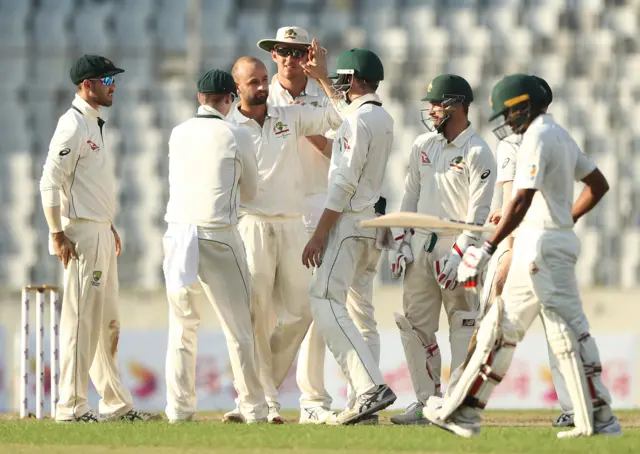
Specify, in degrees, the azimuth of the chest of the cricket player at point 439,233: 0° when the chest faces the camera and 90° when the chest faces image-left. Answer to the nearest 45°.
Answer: approximately 45°

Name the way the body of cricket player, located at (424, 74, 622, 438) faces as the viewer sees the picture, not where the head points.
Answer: to the viewer's left

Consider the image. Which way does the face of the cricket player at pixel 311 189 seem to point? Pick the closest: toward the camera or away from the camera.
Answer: toward the camera

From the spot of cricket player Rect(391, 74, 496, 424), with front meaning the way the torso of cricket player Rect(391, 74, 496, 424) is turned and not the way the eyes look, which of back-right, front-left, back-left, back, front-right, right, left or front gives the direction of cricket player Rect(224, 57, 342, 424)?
front-right

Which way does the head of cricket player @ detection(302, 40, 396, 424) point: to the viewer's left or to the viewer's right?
to the viewer's left

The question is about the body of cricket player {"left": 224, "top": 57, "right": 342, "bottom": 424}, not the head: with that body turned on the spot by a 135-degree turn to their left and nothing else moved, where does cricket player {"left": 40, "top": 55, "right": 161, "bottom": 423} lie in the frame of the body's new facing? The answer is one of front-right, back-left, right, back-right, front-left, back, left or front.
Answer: back-left

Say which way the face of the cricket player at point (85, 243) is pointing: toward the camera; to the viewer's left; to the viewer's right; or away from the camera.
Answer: to the viewer's right

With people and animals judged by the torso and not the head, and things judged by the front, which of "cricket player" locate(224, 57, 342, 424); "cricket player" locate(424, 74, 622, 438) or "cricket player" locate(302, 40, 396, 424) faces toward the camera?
"cricket player" locate(224, 57, 342, 424)

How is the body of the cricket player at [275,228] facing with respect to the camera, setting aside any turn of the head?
toward the camera
